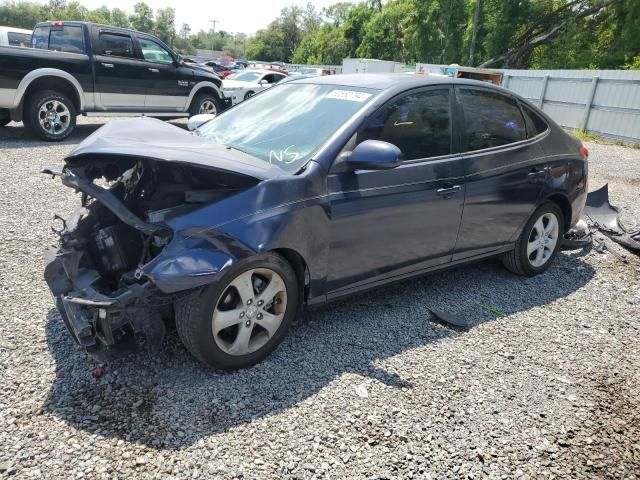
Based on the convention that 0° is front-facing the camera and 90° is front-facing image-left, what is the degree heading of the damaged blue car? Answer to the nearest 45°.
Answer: approximately 45°

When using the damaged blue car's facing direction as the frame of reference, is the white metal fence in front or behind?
behind

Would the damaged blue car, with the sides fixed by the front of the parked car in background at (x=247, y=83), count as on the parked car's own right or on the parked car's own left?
on the parked car's own left

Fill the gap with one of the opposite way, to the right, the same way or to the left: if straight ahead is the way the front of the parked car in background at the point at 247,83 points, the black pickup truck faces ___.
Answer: the opposite way

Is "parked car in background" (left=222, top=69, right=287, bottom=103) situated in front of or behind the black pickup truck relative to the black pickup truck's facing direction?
in front

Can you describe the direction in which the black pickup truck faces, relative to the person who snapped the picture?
facing away from the viewer and to the right of the viewer

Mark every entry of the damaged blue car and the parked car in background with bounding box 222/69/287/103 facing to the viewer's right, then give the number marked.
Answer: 0

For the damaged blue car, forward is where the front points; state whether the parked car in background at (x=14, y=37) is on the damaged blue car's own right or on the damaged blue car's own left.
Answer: on the damaged blue car's own right
